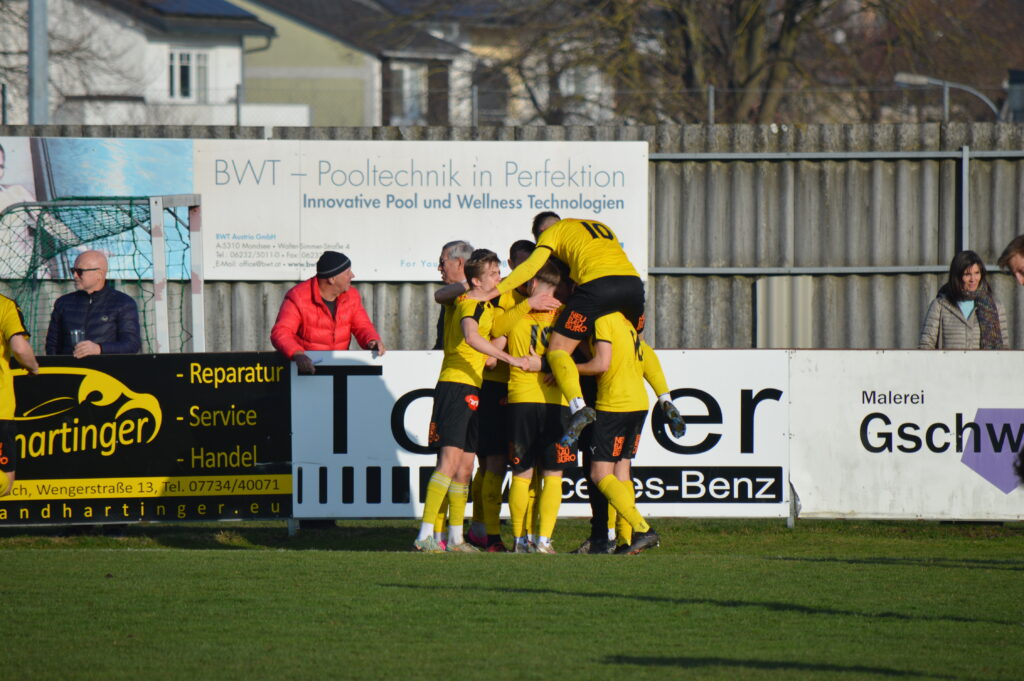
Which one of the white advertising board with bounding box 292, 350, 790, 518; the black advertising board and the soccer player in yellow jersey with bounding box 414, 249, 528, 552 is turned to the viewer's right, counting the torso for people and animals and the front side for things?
the soccer player in yellow jersey

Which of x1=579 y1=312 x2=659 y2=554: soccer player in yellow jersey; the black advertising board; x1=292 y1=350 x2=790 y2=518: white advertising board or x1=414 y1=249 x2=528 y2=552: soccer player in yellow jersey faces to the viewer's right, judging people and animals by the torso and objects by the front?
x1=414 y1=249 x2=528 y2=552: soccer player in yellow jersey

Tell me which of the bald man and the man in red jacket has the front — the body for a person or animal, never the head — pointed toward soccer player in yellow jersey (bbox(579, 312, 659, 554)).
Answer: the man in red jacket

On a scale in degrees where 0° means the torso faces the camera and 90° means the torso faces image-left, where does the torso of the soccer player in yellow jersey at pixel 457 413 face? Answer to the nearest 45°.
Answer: approximately 270°

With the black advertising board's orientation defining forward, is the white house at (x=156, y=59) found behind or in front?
behind

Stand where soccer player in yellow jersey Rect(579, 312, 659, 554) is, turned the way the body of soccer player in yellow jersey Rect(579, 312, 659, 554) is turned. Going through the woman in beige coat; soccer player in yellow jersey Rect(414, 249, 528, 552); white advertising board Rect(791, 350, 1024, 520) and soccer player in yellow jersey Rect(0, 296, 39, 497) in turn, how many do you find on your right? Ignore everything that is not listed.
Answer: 2

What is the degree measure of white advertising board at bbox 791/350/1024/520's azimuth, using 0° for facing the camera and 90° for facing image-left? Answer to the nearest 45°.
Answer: approximately 0°

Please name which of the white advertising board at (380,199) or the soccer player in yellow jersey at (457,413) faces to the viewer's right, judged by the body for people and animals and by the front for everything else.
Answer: the soccer player in yellow jersey

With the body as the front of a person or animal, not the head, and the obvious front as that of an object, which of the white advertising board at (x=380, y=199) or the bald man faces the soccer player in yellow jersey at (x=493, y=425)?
the white advertising board

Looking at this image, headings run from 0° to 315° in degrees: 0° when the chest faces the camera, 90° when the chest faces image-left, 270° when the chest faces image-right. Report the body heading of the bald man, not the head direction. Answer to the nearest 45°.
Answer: approximately 45°

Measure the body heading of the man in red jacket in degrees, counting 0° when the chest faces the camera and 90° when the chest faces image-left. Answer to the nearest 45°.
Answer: approximately 315°

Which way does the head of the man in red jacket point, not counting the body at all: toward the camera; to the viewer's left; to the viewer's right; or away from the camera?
to the viewer's right
